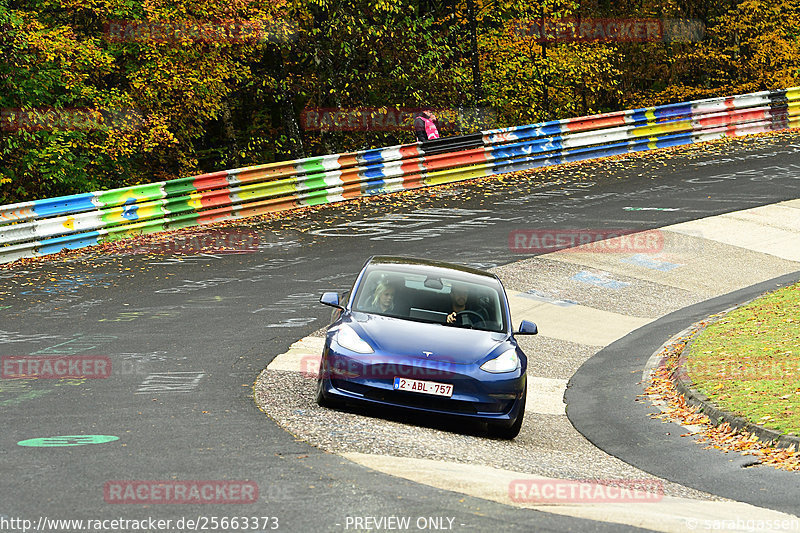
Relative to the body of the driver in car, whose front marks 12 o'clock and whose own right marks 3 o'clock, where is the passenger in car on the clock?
The passenger in car is roughly at 3 o'clock from the driver in car.

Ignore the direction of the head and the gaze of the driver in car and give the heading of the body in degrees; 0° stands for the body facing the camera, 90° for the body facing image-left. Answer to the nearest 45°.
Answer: approximately 0°

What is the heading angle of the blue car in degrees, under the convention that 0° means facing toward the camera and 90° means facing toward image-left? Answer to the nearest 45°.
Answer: approximately 0°

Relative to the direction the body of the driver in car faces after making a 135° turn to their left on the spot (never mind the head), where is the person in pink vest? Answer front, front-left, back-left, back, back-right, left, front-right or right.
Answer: front-left

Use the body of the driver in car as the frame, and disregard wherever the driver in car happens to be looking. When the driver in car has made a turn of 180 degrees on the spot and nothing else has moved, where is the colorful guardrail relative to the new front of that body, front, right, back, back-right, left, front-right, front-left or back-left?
front

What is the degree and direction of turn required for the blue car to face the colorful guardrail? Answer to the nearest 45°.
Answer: approximately 180°

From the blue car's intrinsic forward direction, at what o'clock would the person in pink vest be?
The person in pink vest is roughly at 6 o'clock from the blue car.
